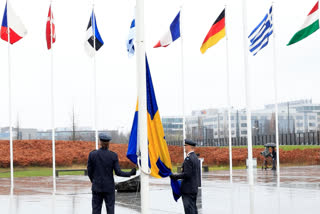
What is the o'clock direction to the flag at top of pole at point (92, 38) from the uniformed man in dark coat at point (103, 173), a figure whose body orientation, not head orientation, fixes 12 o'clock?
The flag at top of pole is roughly at 12 o'clock from the uniformed man in dark coat.

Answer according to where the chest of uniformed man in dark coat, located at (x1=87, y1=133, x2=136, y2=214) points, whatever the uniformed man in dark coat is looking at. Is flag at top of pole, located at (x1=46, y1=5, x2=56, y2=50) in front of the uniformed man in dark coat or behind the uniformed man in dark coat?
in front

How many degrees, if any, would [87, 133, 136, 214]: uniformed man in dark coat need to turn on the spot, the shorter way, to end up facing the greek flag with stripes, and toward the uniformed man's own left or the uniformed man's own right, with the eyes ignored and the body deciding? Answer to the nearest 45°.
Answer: approximately 45° to the uniformed man's own right

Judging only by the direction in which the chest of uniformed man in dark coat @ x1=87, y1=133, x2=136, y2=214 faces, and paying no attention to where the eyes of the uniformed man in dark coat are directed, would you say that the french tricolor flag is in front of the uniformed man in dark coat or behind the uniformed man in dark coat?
in front

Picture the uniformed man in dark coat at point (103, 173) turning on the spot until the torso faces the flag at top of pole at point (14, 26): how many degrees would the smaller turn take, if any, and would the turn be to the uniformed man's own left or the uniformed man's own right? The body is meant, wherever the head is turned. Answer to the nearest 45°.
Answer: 0° — they already face it

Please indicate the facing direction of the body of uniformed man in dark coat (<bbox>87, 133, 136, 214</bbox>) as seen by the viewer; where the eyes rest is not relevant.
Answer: away from the camera
